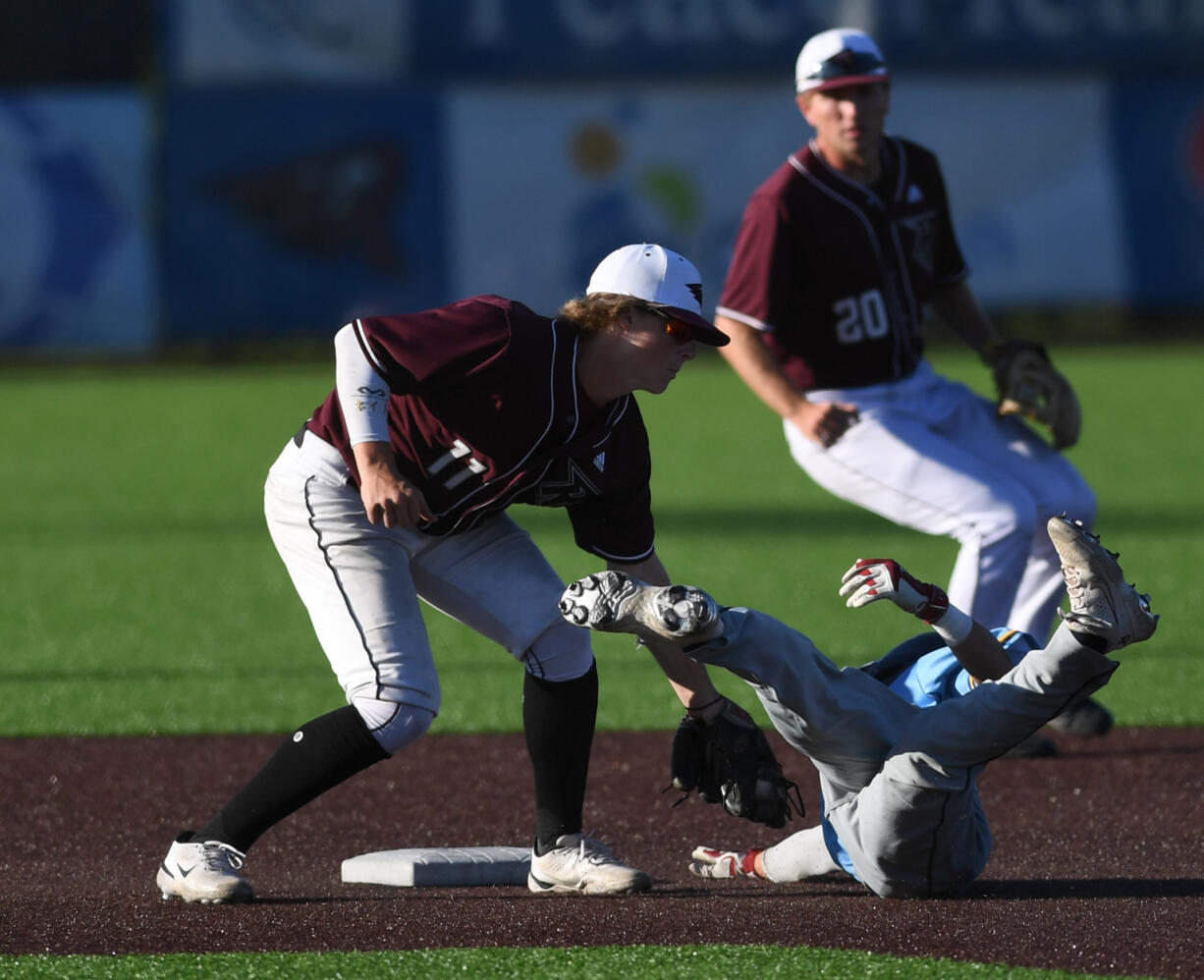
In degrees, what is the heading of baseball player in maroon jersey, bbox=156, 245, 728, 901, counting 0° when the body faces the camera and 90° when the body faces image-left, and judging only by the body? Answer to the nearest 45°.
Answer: approximately 315°

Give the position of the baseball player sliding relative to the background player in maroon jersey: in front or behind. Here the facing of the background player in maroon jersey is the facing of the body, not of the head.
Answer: in front

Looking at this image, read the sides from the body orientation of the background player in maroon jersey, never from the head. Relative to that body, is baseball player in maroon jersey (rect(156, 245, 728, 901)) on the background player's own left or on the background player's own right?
on the background player's own right

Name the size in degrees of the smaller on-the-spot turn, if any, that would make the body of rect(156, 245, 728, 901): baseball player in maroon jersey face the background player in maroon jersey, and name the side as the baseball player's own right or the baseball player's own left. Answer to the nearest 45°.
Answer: approximately 90° to the baseball player's own left

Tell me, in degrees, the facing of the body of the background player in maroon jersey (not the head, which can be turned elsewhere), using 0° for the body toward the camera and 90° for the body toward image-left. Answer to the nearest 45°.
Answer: approximately 315°

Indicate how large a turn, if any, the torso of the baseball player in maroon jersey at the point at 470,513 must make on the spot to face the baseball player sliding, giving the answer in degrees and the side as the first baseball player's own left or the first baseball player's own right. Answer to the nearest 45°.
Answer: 0° — they already face them

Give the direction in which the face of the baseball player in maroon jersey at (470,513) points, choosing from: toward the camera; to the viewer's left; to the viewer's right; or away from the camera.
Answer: to the viewer's right
